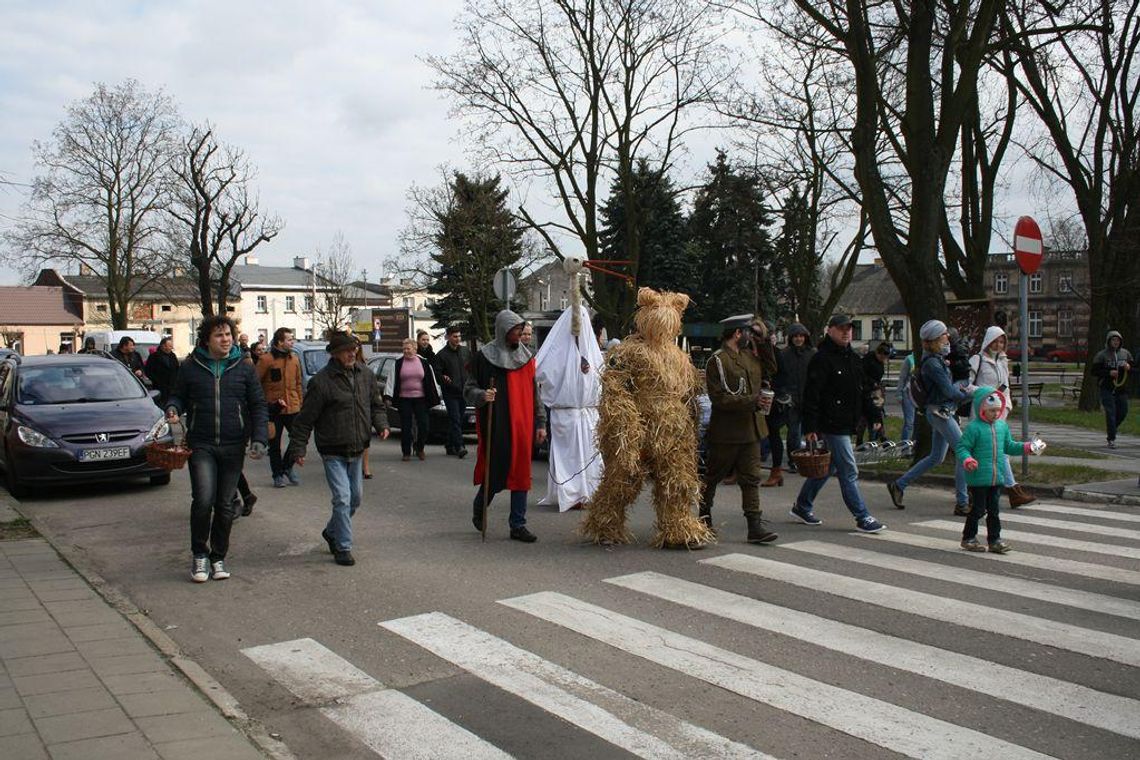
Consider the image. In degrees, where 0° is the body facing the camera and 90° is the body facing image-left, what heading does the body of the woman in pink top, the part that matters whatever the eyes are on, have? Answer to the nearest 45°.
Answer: approximately 0°

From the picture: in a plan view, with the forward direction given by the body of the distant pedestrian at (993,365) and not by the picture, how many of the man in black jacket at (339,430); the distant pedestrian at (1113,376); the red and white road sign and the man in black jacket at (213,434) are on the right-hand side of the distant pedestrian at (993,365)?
2

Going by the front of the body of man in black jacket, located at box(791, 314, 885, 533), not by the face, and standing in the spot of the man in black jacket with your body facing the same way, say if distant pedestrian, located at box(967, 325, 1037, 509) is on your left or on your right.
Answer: on your left

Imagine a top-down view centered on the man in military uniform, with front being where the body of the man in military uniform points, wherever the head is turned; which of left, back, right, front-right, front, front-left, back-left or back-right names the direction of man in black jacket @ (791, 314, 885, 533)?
left

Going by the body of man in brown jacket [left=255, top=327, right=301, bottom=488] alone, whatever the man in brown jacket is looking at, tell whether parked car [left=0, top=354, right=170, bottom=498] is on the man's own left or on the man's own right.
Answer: on the man's own right

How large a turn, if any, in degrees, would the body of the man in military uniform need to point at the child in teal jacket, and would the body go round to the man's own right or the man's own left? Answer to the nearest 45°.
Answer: approximately 45° to the man's own left

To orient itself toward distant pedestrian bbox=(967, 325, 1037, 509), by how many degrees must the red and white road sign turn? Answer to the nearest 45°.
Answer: approximately 45° to its right

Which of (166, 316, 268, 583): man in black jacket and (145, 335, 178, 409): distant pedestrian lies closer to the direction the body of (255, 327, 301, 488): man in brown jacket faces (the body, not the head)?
the man in black jacket

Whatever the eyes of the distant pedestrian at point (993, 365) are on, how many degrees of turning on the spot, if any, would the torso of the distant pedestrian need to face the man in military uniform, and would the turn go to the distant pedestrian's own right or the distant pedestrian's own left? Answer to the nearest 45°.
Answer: approximately 90° to the distant pedestrian's own right

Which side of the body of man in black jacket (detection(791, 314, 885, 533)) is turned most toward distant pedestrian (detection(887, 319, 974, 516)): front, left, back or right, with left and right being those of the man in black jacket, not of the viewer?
left
